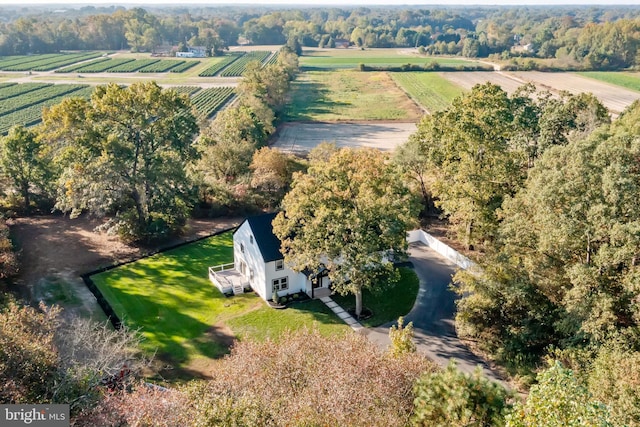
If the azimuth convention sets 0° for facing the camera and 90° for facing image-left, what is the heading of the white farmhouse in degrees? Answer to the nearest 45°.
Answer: approximately 315°

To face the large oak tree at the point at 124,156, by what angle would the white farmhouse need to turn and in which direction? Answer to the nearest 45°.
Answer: approximately 180°
